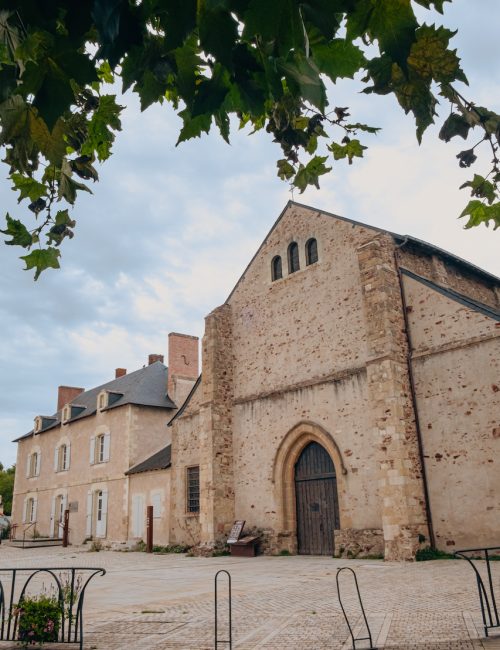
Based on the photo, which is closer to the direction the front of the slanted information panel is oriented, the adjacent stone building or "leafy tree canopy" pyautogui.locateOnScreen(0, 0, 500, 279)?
the leafy tree canopy

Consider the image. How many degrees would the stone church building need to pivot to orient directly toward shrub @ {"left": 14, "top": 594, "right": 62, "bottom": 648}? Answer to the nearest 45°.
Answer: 0° — it already faces it

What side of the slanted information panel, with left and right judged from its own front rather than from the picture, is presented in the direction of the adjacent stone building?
right

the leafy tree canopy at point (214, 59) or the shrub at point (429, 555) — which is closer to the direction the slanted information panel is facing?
the leafy tree canopy

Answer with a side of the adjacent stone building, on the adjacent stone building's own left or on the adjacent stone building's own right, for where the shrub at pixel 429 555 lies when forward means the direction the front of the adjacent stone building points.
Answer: on the adjacent stone building's own left

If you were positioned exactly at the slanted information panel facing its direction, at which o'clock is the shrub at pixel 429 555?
The shrub is roughly at 9 o'clock from the slanted information panel.

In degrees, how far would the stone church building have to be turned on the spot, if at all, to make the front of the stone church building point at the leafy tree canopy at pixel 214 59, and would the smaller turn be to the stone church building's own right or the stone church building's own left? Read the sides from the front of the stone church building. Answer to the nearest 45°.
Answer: approximately 45° to the stone church building's own left

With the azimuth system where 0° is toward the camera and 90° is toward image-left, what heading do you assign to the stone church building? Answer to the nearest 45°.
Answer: approximately 45°
